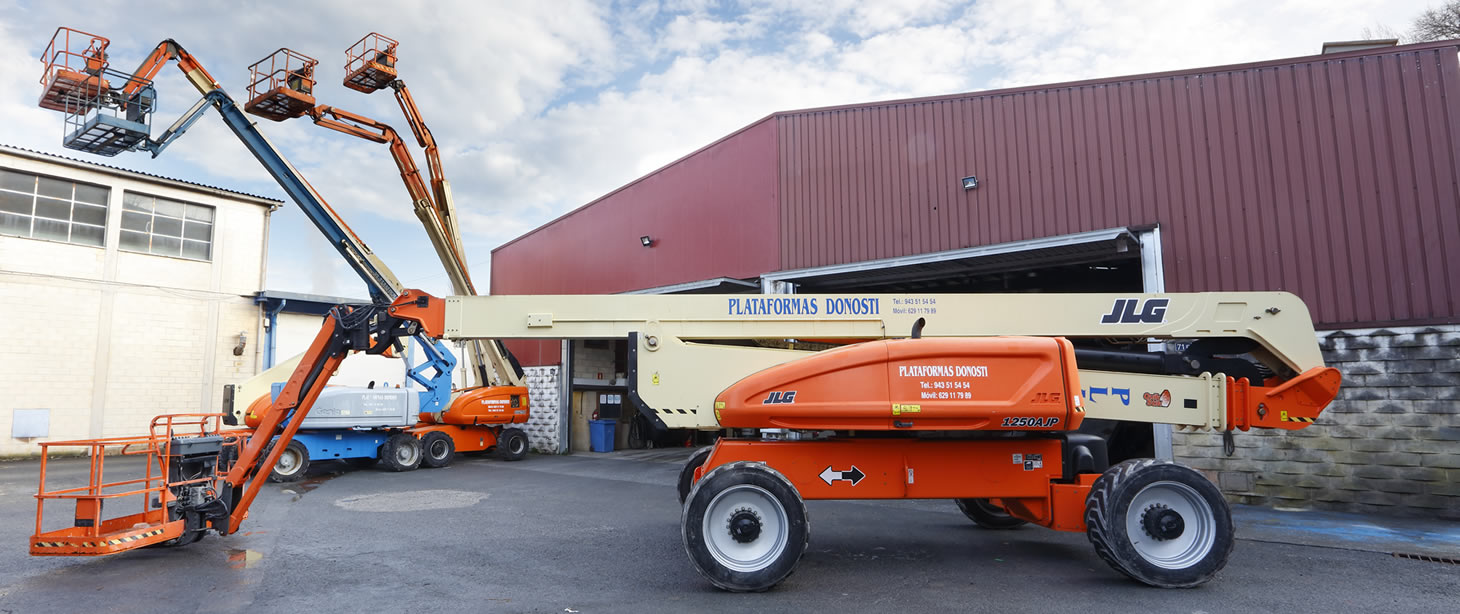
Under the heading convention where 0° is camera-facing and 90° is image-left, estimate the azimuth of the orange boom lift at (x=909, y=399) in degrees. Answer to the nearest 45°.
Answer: approximately 90°

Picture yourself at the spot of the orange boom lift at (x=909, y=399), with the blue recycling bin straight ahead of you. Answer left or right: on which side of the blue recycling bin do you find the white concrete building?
left

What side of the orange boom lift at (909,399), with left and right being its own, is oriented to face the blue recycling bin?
right

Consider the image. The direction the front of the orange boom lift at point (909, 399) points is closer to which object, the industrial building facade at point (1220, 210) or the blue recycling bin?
the blue recycling bin

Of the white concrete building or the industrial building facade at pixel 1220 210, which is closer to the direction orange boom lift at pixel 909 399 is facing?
the white concrete building

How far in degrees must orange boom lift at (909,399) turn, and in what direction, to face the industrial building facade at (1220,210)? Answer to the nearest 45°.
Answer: approximately 135° to its right

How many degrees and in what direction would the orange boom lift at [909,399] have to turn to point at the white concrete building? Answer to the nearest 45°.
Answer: approximately 45° to its right
